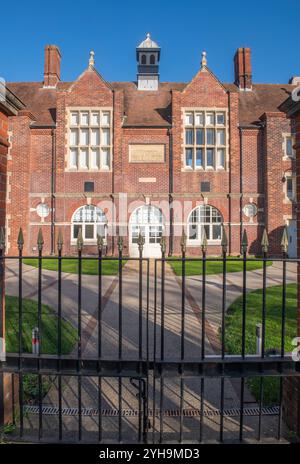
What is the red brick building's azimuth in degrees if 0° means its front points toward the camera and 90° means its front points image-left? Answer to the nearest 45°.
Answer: approximately 0°

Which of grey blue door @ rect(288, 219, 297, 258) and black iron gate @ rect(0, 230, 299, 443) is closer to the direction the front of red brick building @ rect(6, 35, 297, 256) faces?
the black iron gate

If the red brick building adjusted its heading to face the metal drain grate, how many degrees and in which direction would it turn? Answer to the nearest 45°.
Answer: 0° — it already faces it

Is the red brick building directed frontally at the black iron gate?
yes
